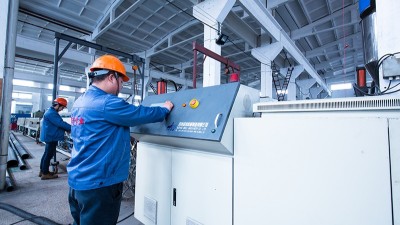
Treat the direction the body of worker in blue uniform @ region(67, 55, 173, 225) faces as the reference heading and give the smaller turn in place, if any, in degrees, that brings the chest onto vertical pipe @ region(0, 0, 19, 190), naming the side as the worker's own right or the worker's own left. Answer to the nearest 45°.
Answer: approximately 90° to the worker's own left

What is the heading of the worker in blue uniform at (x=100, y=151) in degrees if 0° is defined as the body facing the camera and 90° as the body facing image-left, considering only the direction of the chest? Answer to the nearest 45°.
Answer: approximately 225°

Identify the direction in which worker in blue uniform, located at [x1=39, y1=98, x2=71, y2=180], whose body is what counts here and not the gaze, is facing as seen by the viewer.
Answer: to the viewer's right

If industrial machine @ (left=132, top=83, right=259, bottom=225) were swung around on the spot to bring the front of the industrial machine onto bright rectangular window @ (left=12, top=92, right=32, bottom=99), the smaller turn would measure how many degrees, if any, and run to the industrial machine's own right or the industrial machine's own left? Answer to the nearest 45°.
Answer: approximately 90° to the industrial machine's own right

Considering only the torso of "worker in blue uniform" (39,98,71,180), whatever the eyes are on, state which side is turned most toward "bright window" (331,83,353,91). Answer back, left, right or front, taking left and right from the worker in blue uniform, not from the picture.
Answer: front

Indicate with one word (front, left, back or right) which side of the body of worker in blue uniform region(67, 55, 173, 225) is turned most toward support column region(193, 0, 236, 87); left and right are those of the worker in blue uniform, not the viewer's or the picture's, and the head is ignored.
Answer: front

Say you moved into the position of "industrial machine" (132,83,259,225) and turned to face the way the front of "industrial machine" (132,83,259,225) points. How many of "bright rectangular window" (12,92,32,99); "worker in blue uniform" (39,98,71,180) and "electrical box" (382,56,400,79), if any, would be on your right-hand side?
2

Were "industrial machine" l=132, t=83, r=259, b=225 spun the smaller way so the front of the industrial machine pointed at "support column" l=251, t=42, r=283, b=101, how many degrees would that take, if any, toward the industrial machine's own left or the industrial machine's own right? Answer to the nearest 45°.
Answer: approximately 180°

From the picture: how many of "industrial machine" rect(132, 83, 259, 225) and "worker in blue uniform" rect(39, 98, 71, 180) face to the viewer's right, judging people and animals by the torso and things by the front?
1

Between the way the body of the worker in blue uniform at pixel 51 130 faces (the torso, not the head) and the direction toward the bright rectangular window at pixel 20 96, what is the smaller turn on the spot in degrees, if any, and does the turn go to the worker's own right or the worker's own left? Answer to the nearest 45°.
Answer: approximately 90° to the worker's own left

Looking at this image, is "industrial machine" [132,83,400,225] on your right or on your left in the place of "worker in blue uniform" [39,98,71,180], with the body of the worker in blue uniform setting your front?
on your right

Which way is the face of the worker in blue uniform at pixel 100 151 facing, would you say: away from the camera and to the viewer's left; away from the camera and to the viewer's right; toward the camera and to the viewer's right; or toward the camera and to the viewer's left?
away from the camera and to the viewer's right
